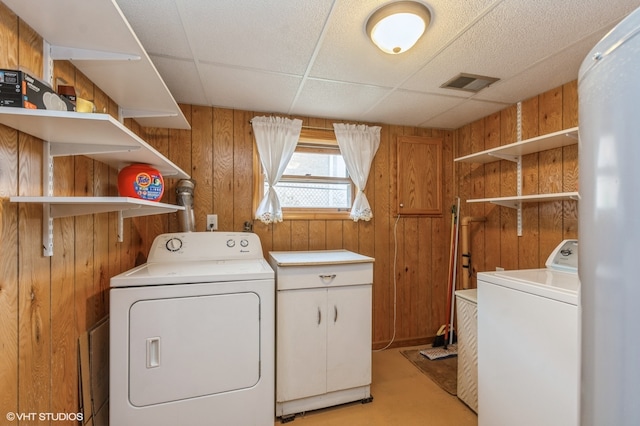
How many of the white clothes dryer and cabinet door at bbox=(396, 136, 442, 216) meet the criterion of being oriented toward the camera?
2

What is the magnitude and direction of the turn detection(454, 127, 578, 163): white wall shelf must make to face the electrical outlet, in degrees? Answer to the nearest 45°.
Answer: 0° — it already faces it

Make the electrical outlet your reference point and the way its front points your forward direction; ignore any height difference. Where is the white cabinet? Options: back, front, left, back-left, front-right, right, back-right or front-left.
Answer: front-left

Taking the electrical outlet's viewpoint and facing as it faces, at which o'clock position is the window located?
The window is roughly at 9 o'clock from the electrical outlet.

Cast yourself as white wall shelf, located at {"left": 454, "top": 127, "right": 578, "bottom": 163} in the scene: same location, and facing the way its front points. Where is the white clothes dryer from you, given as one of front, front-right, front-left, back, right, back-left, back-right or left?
front

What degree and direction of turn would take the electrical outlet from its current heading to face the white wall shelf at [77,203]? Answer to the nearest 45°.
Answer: approximately 45° to its right

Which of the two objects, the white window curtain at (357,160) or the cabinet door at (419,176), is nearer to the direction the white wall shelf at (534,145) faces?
the white window curtain

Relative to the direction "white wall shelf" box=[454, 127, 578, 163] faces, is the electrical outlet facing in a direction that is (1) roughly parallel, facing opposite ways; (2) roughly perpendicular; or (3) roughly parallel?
roughly perpendicular

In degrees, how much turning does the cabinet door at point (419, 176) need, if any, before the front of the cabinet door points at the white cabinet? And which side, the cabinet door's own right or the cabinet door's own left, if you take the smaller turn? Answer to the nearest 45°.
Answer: approximately 45° to the cabinet door's own right

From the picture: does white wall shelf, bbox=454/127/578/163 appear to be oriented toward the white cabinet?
yes

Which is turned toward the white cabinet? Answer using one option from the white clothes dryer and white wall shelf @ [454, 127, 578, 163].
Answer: the white wall shelf

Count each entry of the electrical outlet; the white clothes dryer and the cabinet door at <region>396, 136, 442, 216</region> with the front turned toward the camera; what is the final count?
3

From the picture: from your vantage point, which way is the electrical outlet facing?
toward the camera

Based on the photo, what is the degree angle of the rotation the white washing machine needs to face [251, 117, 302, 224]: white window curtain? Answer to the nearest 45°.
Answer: approximately 45° to its right
